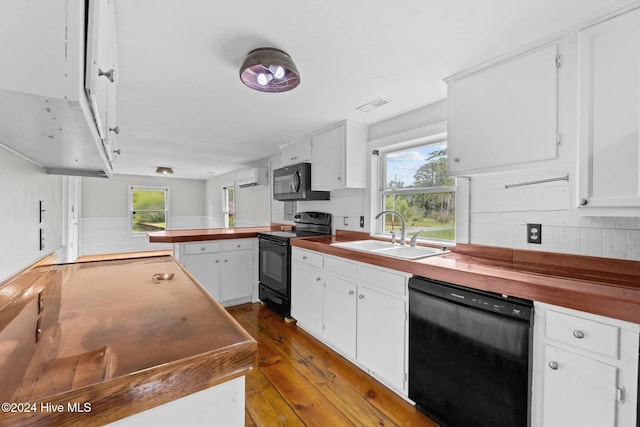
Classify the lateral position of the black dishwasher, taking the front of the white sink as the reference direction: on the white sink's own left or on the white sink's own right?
on the white sink's own left

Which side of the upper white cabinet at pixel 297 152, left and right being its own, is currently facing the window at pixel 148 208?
right

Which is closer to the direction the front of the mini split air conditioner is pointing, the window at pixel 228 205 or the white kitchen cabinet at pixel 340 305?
the white kitchen cabinet
